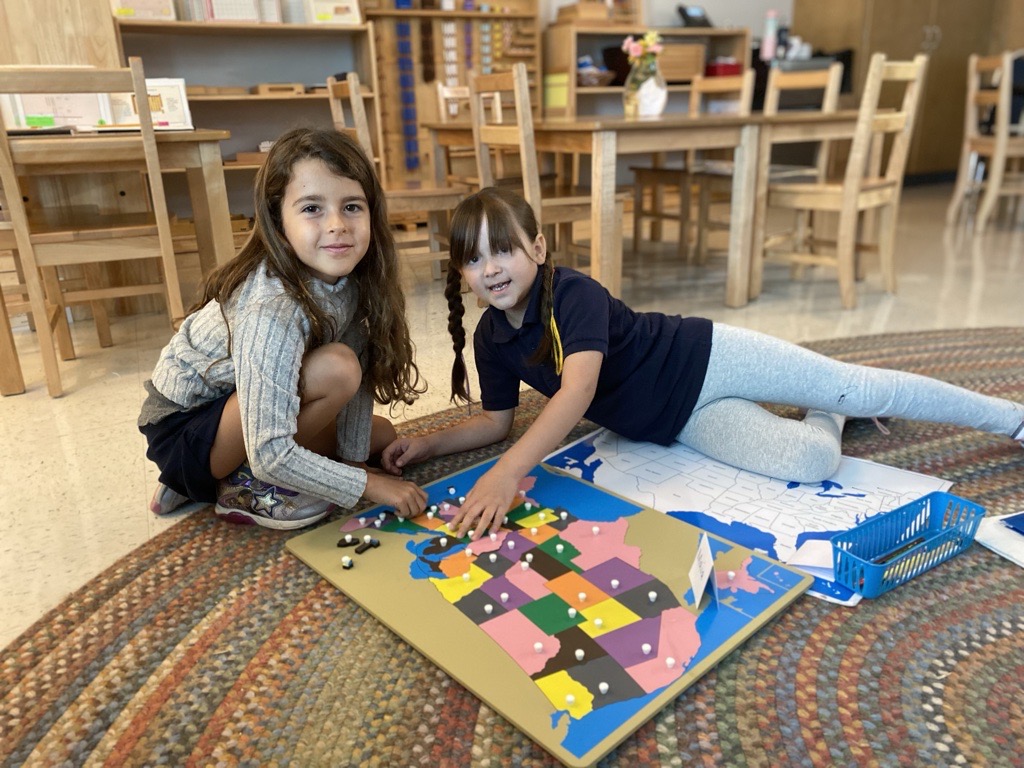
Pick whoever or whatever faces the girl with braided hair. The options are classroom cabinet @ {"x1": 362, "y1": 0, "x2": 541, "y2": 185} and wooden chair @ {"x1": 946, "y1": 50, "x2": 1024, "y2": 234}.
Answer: the classroom cabinet

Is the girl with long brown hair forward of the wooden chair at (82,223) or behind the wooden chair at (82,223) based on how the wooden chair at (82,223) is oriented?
behind

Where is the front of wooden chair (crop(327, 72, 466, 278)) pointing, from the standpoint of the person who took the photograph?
facing to the right of the viewer

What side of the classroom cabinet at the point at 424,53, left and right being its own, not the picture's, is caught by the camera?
front

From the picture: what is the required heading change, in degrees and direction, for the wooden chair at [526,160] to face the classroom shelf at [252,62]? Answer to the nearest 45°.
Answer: approximately 90° to its left

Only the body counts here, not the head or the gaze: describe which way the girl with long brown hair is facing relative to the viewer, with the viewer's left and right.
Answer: facing the viewer and to the right of the viewer

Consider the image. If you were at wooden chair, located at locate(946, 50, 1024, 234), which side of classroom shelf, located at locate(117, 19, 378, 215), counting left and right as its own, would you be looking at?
left

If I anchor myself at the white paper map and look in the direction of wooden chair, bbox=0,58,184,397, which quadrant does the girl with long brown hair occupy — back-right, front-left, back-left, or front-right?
front-left

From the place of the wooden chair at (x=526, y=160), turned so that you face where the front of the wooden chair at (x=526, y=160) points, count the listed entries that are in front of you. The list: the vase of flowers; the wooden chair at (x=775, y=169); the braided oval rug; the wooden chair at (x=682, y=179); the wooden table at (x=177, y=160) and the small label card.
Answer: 3

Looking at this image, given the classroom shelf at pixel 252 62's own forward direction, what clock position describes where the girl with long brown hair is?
The girl with long brown hair is roughly at 12 o'clock from the classroom shelf.

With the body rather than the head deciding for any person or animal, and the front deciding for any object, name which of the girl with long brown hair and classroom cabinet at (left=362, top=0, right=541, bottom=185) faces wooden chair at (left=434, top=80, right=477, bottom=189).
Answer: the classroom cabinet

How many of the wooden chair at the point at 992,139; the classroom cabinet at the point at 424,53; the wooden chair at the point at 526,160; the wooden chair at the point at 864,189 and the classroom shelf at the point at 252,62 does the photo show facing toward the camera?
2

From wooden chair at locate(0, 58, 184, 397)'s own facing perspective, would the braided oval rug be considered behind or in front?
behind

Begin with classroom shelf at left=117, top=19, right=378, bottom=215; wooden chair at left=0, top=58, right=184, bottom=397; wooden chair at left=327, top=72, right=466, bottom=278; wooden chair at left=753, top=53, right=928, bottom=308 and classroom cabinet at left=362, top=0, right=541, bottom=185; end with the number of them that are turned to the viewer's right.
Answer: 1

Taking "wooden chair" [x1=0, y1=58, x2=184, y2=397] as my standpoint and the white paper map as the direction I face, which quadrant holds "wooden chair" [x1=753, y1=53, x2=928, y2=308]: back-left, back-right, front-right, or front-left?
front-left

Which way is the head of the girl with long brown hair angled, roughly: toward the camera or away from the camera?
toward the camera

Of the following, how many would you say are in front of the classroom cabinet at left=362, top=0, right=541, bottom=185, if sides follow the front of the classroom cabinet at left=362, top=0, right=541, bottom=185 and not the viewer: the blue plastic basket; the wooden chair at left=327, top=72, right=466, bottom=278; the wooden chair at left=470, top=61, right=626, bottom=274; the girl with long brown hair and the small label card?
5

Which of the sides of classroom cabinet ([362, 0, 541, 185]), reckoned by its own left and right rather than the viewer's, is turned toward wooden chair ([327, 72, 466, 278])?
front

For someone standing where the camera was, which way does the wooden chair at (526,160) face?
facing away from the viewer and to the right of the viewer

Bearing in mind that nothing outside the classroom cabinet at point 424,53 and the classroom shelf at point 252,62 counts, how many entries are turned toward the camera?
2
